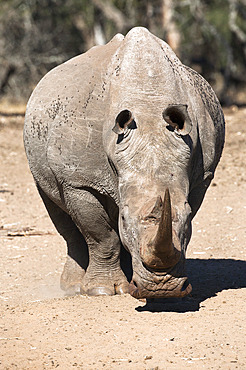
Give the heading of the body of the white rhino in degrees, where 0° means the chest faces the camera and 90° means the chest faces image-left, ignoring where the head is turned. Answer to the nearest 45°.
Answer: approximately 0°
